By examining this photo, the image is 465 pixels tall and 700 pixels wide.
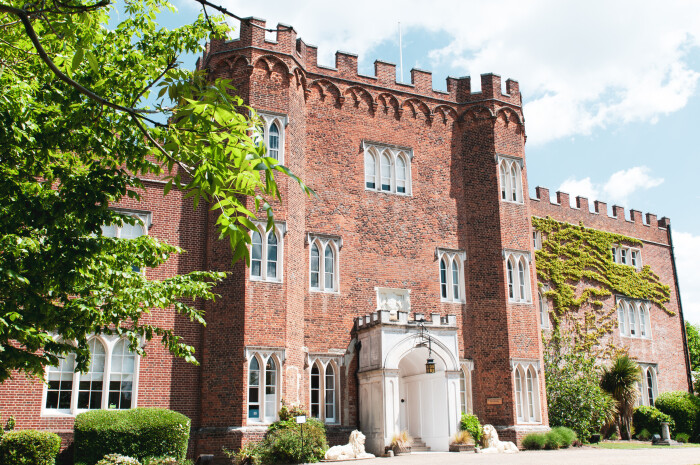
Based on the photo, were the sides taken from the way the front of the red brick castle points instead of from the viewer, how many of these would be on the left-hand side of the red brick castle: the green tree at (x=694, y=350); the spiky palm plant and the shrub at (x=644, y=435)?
3

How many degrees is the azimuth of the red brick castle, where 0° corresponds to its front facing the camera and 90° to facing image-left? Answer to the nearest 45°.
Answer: approximately 315°

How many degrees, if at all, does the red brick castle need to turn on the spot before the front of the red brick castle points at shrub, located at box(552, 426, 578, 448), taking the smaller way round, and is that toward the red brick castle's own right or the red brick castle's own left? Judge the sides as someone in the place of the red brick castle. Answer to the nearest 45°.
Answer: approximately 45° to the red brick castle's own left

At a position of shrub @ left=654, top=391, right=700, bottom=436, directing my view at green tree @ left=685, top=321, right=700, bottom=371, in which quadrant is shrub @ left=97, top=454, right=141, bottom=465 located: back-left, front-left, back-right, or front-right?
back-left

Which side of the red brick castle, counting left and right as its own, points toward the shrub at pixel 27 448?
right

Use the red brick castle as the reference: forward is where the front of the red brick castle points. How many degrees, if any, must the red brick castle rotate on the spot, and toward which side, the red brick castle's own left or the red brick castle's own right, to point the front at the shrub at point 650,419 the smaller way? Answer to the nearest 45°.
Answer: approximately 90° to the red brick castle's own left

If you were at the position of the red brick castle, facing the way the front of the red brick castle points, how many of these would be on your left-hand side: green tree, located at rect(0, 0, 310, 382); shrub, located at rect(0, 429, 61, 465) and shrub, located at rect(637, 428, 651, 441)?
1

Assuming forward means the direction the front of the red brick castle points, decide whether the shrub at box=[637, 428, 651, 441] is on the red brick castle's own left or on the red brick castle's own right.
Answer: on the red brick castle's own left

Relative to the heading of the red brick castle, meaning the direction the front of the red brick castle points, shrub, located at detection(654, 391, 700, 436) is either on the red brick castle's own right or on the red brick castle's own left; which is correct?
on the red brick castle's own left

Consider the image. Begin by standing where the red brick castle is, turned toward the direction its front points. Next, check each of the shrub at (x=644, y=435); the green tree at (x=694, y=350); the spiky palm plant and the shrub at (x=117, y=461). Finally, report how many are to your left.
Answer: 3

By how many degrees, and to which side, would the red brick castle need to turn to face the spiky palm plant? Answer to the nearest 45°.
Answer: approximately 90° to its left

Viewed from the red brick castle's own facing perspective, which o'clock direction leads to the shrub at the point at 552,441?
The shrub is roughly at 10 o'clock from the red brick castle.

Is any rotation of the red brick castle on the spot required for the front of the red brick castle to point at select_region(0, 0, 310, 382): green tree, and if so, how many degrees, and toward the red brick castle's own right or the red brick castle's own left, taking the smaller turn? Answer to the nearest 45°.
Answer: approximately 45° to the red brick castle's own right
